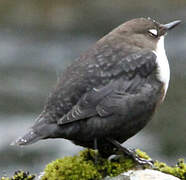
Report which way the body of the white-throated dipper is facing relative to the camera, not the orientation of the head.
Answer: to the viewer's right
